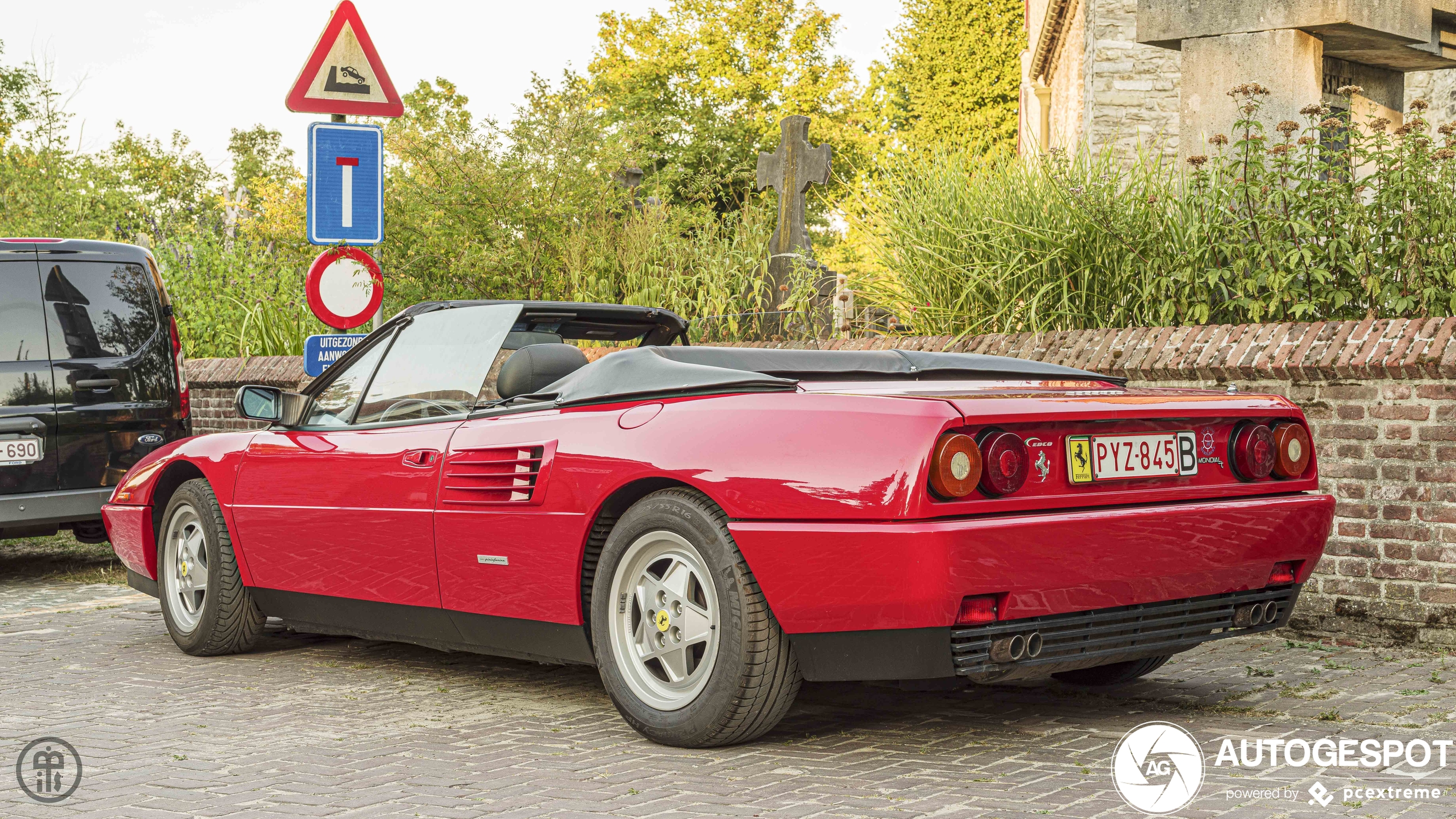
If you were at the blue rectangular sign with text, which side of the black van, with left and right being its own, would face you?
right

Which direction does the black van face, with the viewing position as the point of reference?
facing away from the viewer

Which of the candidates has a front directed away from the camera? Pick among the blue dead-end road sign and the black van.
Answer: the black van

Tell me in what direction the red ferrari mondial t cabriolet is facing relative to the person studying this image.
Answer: facing away from the viewer and to the left of the viewer

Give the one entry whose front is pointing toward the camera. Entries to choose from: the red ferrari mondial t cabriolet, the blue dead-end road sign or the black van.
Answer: the blue dead-end road sign

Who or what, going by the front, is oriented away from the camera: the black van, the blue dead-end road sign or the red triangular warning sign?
the black van

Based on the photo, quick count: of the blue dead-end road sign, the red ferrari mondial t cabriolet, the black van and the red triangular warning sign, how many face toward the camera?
2

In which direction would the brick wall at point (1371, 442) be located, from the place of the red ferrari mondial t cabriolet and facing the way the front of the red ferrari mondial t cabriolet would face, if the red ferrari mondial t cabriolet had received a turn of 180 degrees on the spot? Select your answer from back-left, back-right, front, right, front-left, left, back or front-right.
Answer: left

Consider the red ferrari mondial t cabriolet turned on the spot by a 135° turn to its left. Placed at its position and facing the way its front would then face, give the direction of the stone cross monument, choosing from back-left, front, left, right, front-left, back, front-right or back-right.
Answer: back
